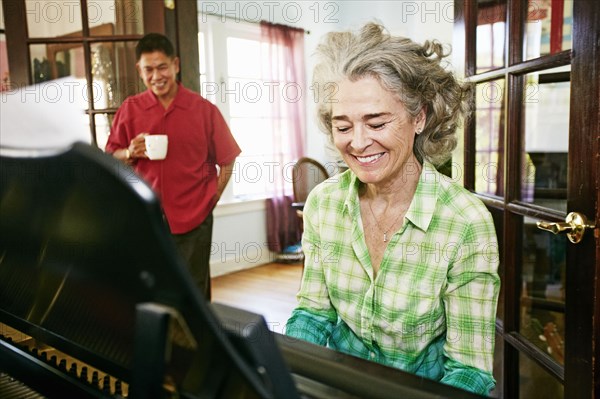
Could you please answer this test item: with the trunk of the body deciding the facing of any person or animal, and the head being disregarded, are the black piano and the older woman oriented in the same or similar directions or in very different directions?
very different directions

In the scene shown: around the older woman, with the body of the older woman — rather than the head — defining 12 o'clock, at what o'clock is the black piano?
The black piano is roughly at 11 o'clock from the older woman.

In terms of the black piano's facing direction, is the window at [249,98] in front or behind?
in front

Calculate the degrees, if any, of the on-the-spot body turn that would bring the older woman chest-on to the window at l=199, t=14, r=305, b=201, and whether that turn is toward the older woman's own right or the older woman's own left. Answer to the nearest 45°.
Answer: approximately 135° to the older woman's own right

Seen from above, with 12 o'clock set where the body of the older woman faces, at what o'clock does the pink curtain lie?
The pink curtain is roughly at 4 o'clock from the older woman.

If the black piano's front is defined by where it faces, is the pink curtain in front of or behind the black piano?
in front

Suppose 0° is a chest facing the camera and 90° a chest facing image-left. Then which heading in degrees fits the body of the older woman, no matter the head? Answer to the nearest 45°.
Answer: approximately 45°

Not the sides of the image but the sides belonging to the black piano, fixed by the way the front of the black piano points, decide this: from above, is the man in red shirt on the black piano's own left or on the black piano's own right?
on the black piano's own left

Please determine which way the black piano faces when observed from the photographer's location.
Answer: facing away from the viewer and to the right of the viewer

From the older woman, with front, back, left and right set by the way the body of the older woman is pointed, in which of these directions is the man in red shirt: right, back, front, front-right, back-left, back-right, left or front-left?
right
